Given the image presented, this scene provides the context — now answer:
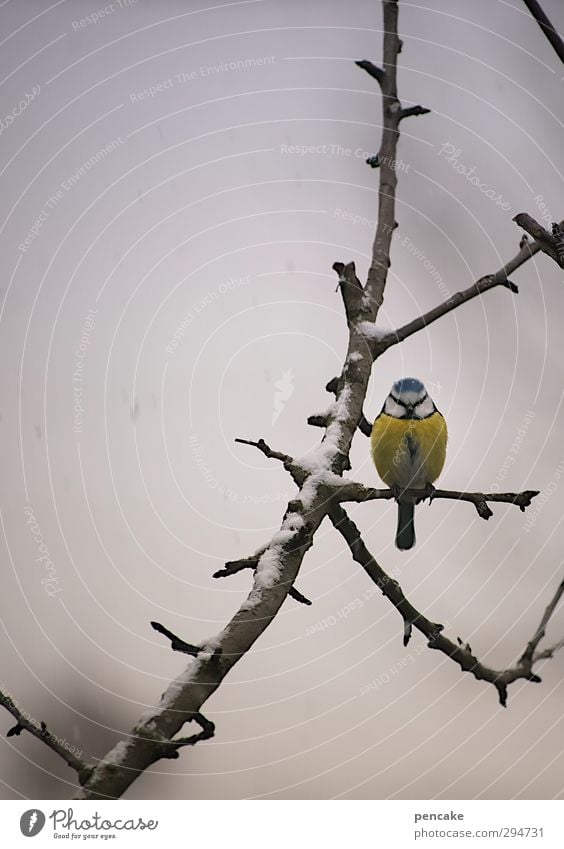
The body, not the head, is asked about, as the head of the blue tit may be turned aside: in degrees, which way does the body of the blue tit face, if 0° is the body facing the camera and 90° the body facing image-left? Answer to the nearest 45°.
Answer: approximately 0°
